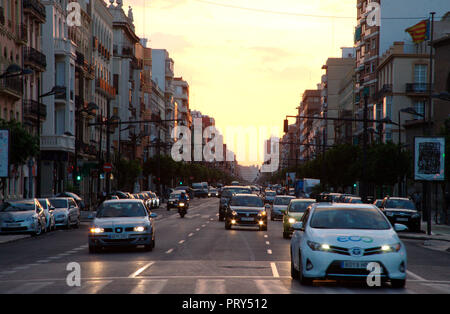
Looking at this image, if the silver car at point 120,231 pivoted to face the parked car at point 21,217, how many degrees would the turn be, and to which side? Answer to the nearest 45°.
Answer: approximately 180°

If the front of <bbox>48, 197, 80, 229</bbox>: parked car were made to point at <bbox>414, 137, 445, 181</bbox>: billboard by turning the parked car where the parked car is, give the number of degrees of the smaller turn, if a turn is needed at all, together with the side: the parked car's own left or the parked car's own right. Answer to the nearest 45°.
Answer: approximately 90° to the parked car's own left

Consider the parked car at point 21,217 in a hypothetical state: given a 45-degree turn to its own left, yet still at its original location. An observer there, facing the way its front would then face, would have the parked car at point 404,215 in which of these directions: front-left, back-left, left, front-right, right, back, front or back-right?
left

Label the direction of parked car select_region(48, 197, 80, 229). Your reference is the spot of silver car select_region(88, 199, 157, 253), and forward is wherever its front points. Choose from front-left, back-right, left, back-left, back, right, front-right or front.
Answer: back

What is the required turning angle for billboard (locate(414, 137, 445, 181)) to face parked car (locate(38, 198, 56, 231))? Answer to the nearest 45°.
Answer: approximately 90° to its right

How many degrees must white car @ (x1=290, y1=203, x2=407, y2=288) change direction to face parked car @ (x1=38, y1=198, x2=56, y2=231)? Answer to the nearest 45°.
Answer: approximately 135° to its right

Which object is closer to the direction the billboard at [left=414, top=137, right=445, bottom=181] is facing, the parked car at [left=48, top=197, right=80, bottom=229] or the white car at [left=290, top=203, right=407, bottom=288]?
the white car

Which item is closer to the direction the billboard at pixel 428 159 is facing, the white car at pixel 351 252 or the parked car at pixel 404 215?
the white car

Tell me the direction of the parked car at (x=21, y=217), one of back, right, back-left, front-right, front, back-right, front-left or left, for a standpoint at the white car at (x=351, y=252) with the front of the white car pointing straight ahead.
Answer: back-right

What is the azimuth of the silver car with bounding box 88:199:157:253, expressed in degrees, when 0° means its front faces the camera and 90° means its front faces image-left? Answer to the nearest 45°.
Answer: approximately 0°

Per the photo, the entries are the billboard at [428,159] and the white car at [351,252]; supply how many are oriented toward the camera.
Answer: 2

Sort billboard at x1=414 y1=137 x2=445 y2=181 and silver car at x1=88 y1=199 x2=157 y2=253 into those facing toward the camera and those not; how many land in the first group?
2
